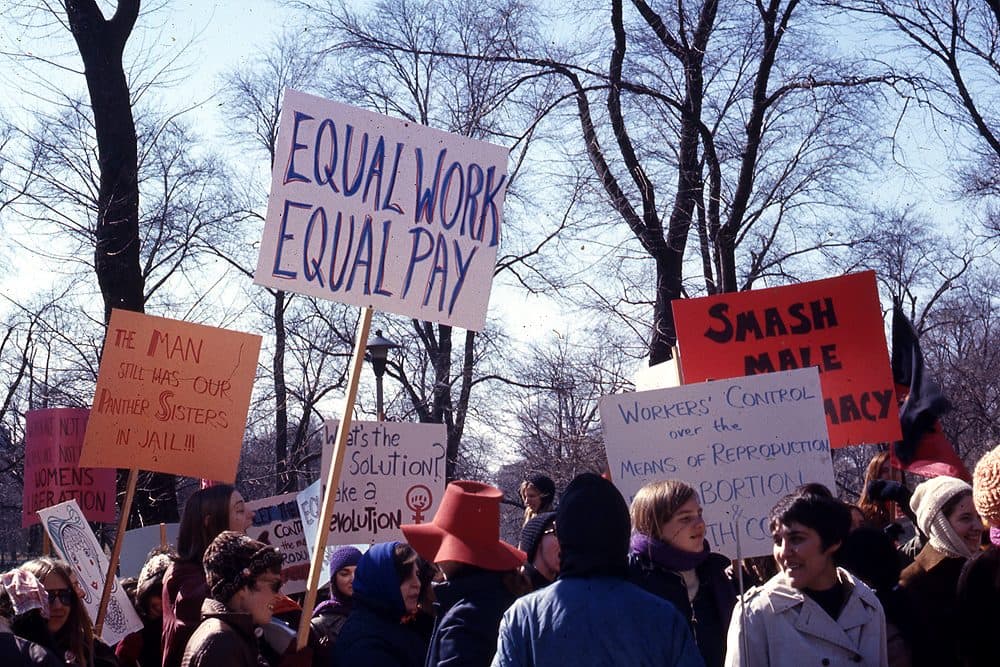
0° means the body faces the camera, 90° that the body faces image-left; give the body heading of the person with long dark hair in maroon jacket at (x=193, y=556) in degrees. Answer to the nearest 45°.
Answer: approximately 270°

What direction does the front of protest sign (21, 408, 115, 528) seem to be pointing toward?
toward the camera

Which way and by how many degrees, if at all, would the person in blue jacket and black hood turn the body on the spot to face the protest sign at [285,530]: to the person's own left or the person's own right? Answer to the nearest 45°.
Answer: approximately 45° to the person's own left

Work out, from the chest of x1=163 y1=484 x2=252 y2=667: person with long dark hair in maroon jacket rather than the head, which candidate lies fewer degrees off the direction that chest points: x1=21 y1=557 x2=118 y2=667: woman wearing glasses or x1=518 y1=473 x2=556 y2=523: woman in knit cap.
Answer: the woman in knit cap

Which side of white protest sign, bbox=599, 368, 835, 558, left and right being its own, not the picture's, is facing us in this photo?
front

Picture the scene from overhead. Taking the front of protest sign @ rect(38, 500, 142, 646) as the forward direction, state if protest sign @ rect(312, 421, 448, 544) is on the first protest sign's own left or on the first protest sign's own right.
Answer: on the first protest sign's own left

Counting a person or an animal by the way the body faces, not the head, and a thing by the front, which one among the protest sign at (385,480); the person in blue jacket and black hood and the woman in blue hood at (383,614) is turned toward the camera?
the protest sign

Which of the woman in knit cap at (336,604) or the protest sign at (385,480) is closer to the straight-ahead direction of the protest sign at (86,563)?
the woman in knit cap

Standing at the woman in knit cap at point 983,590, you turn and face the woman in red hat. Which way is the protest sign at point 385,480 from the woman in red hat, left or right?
right

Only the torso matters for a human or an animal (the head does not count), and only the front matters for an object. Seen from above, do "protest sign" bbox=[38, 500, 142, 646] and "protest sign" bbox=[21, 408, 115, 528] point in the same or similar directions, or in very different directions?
same or similar directions

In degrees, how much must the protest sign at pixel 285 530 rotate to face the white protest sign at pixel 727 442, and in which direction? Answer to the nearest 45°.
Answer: approximately 45° to its left

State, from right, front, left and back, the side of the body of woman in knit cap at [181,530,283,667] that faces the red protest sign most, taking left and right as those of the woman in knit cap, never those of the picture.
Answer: front
